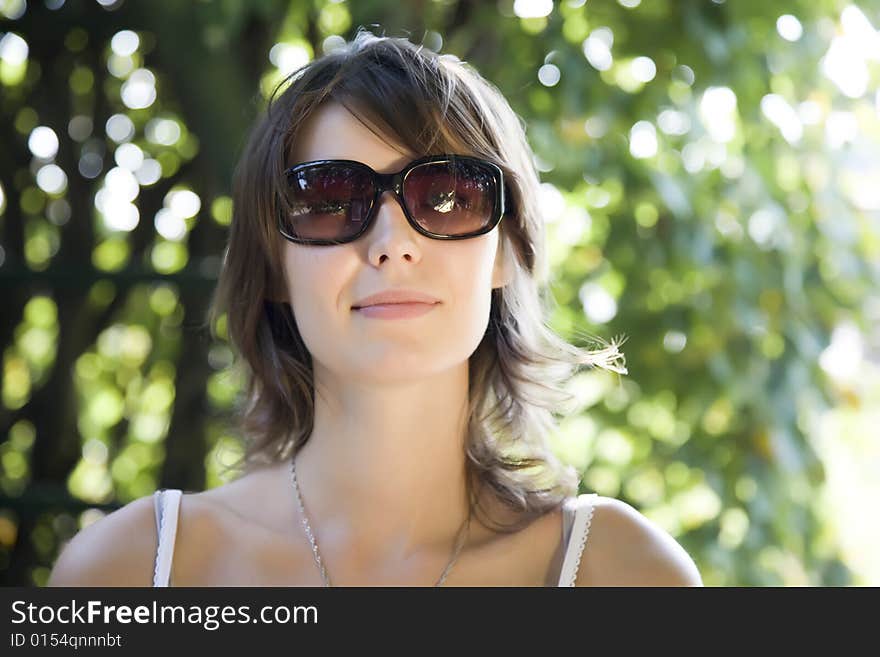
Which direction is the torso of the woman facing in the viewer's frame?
toward the camera
